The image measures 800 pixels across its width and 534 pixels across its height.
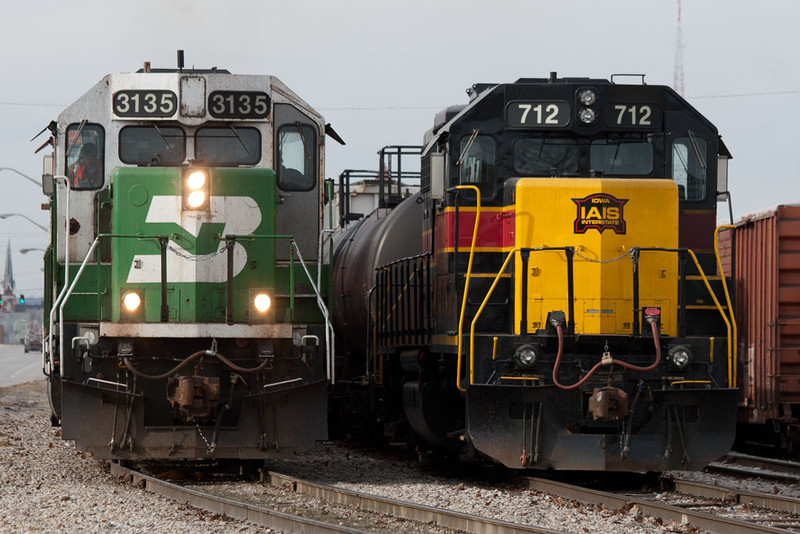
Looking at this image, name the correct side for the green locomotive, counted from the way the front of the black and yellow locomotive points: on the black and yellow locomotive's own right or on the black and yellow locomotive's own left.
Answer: on the black and yellow locomotive's own right

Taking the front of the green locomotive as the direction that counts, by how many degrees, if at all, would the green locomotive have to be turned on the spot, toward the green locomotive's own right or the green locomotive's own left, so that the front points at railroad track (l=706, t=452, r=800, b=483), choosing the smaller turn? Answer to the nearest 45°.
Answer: approximately 90° to the green locomotive's own left

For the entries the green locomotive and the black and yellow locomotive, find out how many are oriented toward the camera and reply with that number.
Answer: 2

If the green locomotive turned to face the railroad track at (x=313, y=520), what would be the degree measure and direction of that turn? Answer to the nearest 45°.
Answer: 0° — it already faces it

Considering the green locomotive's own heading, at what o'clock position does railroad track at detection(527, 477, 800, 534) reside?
The railroad track is roughly at 10 o'clock from the green locomotive.

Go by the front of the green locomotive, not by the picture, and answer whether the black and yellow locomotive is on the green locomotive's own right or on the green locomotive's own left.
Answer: on the green locomotive's own left

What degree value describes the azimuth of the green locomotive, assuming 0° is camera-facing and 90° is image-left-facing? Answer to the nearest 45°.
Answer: approximately 0°

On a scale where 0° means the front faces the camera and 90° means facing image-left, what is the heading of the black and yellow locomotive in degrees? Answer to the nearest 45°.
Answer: approximately 0°
